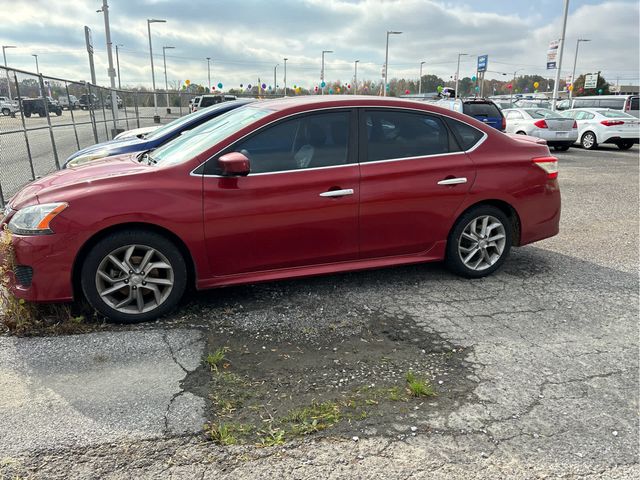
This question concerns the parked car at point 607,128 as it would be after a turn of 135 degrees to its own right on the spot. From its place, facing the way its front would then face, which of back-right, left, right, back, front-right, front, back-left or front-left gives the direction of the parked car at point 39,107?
back-right

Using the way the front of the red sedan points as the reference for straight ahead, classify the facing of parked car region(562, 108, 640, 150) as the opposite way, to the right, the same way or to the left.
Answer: to the right

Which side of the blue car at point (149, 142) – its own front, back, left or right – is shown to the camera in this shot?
left

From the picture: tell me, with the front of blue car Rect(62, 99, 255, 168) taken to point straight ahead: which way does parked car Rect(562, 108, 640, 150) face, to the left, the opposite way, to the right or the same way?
to the right

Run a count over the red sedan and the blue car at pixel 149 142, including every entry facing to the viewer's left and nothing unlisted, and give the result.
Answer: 2

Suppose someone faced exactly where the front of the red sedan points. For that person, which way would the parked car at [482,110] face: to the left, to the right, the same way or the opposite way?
to the right

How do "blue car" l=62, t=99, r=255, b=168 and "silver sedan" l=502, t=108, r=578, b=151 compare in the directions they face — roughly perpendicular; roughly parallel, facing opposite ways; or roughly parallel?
roughly perpendicular

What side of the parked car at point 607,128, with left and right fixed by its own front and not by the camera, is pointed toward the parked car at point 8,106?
left

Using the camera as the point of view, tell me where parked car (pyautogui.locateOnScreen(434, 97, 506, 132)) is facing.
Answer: facing away from the viewer and to the left of the viewer

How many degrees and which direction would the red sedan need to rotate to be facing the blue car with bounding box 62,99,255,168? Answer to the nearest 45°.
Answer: approximately 45° to its right

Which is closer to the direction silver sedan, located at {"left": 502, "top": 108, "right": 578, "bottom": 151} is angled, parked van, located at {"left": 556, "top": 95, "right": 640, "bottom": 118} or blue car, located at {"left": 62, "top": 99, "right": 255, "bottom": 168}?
the parked van

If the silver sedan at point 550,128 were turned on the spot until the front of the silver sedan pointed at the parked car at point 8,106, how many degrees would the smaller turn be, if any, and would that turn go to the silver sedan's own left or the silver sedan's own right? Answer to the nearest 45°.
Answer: approximately 90° to the silver sedan's own left

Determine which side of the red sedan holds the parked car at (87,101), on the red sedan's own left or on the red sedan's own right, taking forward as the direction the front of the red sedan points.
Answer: on the red sedan's own right

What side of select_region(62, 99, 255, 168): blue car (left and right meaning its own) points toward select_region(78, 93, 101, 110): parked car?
right

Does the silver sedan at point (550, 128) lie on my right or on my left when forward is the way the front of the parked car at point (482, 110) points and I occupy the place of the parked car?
on my right

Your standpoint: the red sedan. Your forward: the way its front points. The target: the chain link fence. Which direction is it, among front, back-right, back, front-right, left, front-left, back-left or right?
front-right

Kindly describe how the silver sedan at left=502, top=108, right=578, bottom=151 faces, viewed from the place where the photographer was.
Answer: facing away from the viewer and to the left of the viewer

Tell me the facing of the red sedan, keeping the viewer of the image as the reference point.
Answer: facing to the left of the viewer

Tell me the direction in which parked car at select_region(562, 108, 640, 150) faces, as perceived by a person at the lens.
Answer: facing away from the viewer and to the left of the viewer

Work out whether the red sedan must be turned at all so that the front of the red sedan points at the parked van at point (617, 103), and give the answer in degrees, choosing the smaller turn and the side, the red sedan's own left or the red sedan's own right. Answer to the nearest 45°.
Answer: approximately 135° to the red sedan's own right
